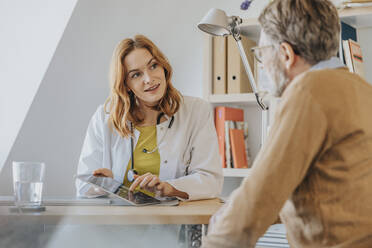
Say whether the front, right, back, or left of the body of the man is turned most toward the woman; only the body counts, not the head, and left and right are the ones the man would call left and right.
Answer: front

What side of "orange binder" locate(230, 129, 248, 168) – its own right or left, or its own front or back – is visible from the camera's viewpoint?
front

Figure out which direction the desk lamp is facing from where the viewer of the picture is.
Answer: facing to the left of the viewer

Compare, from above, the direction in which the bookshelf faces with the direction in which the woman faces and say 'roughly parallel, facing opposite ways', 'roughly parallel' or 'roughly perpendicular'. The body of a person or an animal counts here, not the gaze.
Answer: roughly parallel

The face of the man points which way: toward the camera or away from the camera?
away from the camera

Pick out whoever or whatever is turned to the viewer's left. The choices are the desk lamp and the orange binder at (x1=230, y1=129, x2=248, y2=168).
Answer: the desk lamp

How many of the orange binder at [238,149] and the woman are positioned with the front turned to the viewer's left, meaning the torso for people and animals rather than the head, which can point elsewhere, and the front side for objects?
0

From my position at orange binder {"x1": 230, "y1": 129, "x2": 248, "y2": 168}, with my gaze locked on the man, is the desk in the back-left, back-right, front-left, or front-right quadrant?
front-right

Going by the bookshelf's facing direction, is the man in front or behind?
in front

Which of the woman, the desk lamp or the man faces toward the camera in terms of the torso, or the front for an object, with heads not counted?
the woman

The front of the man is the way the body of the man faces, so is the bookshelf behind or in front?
in front

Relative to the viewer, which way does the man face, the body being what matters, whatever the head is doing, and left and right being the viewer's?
facing away from the viewer and to the left of the viewer

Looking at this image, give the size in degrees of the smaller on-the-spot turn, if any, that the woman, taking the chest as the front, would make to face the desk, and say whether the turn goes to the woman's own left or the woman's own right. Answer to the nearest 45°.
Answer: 0° — they already face it

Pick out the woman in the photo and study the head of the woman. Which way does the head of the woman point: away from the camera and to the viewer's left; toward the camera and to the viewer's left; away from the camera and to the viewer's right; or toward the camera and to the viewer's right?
toward the camera and to the viewer's right

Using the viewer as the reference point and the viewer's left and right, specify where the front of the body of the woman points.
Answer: facing the viewer

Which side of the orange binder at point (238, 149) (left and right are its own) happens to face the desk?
front

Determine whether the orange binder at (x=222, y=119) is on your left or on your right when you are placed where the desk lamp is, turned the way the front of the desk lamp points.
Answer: on your right

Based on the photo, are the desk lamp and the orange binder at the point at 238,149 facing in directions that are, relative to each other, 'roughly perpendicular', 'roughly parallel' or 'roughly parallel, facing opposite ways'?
roughly perpendicular
